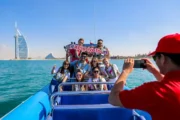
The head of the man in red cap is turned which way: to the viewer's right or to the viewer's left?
to the viewer's left

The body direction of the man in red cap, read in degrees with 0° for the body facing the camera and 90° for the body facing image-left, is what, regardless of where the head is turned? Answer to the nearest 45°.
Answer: approximately 135°
